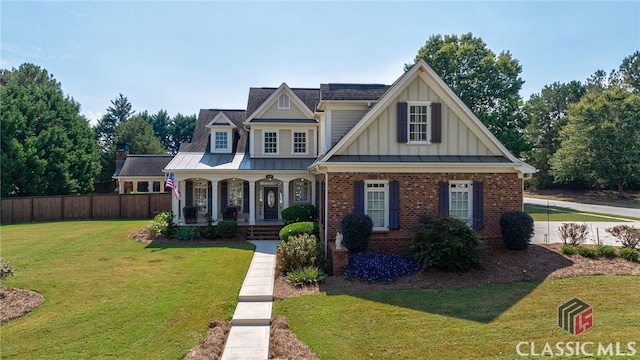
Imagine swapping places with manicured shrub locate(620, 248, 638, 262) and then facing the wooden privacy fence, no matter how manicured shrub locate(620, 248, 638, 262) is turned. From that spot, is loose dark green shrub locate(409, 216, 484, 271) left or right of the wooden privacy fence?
left

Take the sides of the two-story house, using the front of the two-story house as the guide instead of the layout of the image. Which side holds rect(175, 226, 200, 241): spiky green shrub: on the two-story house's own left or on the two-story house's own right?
on the two-story house's own right

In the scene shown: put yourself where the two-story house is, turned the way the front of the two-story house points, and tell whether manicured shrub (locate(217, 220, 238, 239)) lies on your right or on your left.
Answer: on your right

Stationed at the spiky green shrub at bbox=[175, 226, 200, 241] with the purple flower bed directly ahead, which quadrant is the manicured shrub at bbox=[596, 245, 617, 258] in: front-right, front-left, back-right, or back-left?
front-left

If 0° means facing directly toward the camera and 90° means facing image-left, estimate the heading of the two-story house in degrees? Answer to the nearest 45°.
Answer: approximately 0°

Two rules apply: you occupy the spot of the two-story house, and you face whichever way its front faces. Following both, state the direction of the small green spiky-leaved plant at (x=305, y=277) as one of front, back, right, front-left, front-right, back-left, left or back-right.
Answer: front-right

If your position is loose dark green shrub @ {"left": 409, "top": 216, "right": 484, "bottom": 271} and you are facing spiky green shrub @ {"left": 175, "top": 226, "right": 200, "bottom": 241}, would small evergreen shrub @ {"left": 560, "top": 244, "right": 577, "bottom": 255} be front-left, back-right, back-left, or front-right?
back-right

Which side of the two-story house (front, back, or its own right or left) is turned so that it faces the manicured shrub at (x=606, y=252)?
left

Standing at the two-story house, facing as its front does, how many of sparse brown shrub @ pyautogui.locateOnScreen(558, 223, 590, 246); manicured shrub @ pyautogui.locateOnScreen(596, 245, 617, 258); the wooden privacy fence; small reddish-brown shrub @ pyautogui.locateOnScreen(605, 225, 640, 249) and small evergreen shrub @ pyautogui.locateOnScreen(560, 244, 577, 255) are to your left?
4

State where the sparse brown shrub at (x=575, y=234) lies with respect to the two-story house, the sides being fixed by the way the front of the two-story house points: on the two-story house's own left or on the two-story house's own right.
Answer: on the two-story house's own left

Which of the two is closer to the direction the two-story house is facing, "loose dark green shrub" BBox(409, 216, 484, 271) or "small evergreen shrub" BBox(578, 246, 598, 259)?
the loose dark green shrub

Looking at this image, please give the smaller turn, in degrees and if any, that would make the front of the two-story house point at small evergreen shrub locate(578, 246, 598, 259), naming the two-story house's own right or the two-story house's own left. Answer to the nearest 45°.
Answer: approximately 90° to the two-story house's own left

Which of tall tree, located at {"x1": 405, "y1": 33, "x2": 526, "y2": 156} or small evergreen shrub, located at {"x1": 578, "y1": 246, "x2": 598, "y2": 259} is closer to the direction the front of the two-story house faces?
the small evergreen shrub

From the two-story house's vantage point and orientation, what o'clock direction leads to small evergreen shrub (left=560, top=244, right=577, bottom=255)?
The small evergreen shrub is roughly at 9 o'clock from the two-story house.

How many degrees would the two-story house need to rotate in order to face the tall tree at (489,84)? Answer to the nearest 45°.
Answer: approximately 135° to its left

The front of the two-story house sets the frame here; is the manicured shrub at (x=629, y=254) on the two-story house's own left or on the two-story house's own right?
on the two-story house's own left
